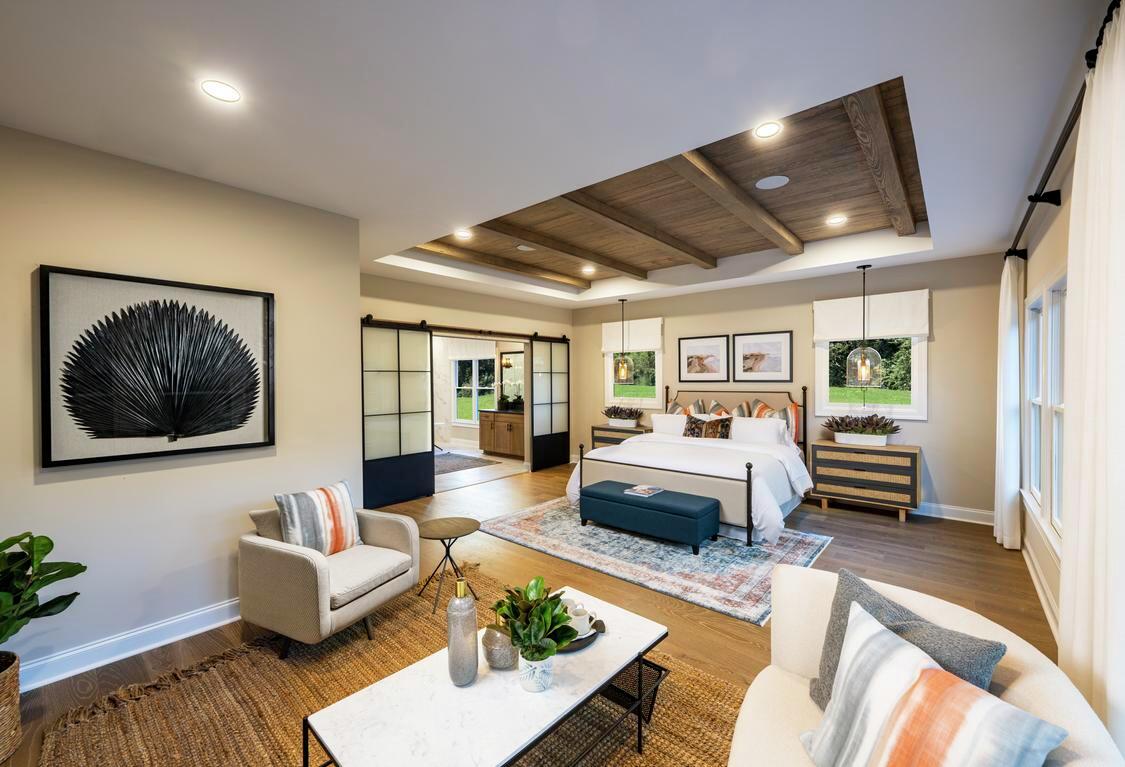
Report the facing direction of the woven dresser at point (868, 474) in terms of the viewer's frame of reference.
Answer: facing the viewer and to the left of the viewer

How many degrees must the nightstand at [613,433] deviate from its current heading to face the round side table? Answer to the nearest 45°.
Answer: approximately 45° to its left

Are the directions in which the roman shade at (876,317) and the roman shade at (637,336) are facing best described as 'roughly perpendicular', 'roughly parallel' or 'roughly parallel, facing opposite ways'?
roughly parallel

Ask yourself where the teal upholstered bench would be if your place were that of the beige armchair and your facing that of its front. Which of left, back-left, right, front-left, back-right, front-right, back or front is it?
front-left

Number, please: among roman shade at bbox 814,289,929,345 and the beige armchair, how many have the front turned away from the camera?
0

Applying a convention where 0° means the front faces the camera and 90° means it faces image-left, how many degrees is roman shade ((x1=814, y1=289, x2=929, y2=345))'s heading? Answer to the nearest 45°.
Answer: approximately 45°

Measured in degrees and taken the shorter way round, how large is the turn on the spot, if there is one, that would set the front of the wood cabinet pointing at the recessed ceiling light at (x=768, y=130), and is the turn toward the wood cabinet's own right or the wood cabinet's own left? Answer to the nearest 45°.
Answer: approximately 45° to the wood cabinet's own left

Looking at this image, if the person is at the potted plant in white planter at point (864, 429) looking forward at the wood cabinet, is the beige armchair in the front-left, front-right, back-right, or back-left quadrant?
front-left

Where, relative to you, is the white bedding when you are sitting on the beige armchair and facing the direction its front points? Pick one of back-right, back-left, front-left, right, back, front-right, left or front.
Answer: front-left

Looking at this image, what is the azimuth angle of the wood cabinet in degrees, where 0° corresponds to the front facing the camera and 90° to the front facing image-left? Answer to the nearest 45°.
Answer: approximately 45°

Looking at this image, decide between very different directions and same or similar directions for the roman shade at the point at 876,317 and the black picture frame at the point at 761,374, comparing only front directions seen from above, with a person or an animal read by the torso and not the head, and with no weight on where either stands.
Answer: same or similar directions

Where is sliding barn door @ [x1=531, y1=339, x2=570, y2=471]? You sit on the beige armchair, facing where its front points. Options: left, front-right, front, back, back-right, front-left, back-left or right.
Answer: left

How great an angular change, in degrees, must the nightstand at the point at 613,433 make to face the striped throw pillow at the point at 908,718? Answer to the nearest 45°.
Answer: approximately 45° to its left

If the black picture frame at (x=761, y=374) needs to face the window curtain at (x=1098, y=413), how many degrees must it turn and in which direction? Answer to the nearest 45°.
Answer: approximately 45° to its left

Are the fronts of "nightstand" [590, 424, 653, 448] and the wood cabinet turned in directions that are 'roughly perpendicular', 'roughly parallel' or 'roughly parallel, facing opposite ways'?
roughly parallel

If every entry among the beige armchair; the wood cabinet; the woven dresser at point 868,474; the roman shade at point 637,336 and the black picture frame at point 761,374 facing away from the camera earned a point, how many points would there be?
0
